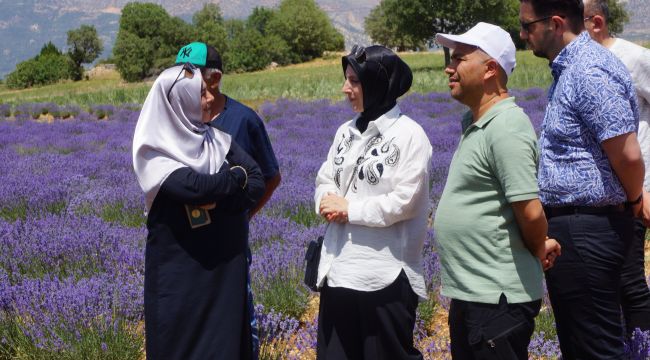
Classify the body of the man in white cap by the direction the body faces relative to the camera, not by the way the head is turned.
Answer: to the viewer's left

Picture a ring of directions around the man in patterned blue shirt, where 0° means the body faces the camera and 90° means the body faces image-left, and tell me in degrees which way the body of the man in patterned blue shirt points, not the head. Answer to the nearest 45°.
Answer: approximately 90°

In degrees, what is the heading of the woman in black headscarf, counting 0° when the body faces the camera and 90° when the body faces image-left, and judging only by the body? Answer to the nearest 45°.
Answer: approximately 45°

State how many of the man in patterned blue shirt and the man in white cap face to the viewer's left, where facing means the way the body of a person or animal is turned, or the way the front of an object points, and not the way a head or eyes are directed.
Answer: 2
